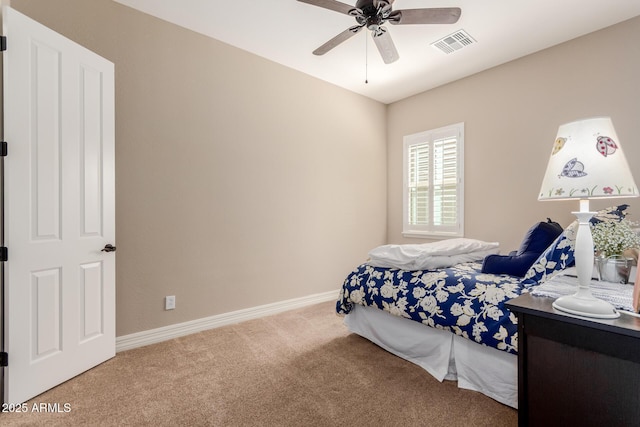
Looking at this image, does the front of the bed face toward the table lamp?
no

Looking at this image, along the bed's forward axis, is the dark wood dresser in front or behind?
behind

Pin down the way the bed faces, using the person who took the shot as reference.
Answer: facing away from the viewer and to the left of the viewer

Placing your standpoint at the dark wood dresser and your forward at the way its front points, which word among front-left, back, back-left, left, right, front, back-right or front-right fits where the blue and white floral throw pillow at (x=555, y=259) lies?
front-right

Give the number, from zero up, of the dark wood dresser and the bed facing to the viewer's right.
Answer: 0

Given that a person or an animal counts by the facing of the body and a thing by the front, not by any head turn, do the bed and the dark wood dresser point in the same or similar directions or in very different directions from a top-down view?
same or similar directions

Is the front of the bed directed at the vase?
no

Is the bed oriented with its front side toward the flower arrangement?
no
